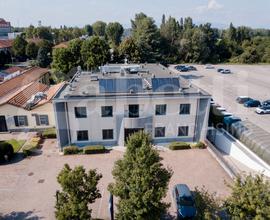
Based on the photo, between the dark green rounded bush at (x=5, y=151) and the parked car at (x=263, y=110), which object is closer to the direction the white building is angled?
the dark green rounded bush

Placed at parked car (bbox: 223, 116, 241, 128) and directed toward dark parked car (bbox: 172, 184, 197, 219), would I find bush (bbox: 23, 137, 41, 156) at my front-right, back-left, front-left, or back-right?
front-right

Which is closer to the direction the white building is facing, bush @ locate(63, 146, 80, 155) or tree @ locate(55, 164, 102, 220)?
the tree

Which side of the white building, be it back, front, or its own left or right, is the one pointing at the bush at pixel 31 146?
right

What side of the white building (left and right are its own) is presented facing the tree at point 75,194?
front

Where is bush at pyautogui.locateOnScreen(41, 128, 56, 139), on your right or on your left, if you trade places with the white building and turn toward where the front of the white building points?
on your right

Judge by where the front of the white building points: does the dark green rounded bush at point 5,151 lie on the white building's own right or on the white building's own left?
on the white building's own right

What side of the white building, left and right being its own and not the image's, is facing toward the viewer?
front

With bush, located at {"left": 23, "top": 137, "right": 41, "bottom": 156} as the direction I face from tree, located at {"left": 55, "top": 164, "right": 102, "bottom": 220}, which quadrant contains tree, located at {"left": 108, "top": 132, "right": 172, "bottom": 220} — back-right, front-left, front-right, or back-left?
back-right

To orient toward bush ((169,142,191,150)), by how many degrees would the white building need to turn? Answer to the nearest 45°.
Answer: approximately 90° to its left

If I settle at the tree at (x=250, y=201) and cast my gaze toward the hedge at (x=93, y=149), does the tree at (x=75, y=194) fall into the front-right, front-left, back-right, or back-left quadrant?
front-left
